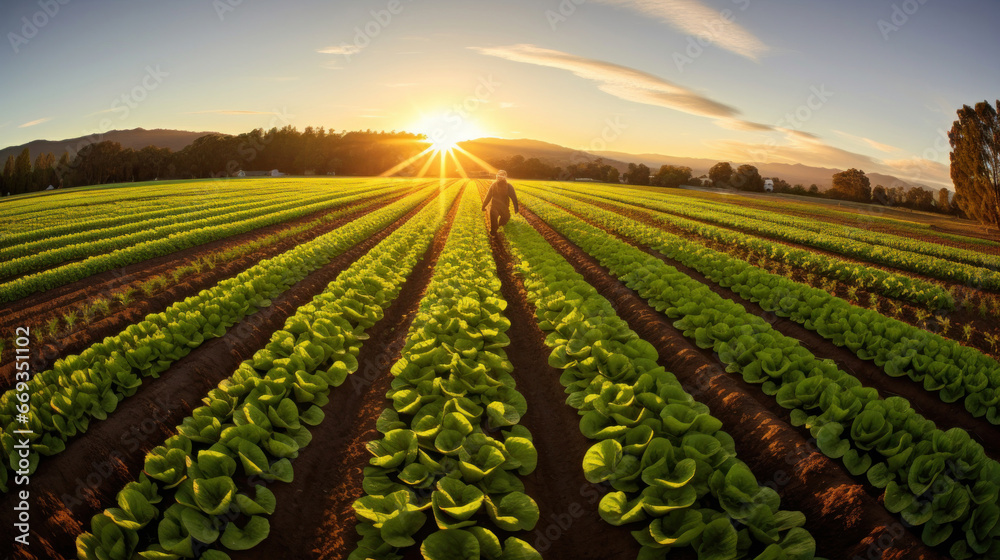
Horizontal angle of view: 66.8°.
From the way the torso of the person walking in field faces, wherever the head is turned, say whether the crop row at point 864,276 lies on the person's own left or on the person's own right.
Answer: on the person's own right

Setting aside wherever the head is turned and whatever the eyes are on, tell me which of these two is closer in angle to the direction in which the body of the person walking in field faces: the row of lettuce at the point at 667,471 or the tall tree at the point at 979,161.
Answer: the tall tree

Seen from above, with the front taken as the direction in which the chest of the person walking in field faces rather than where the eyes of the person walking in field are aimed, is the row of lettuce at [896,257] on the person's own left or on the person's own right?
on the person's own right

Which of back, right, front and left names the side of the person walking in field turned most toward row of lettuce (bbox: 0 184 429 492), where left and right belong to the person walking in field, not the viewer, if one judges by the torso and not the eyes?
back

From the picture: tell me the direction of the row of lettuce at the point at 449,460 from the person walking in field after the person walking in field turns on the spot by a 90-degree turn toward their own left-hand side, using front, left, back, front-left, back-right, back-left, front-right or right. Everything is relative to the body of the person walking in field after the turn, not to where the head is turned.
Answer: left

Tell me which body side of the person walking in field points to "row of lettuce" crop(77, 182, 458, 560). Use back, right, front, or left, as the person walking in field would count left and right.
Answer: back

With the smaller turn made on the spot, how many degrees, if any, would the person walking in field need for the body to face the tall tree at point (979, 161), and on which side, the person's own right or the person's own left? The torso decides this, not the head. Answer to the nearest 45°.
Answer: approximately 45° to the person's own right

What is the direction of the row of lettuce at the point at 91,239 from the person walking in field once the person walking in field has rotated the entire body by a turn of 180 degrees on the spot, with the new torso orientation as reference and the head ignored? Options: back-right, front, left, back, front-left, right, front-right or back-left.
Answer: right

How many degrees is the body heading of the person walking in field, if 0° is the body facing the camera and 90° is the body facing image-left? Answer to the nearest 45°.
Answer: approximately 180°

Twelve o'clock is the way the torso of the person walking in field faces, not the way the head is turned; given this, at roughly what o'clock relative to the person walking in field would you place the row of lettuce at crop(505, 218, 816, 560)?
The row of lettuce is roughly at 6 o'clock from the person walking in field.
